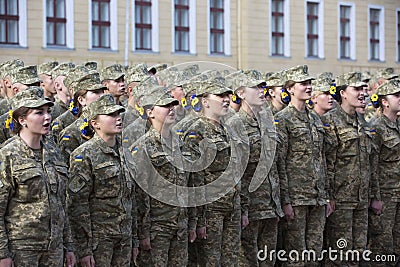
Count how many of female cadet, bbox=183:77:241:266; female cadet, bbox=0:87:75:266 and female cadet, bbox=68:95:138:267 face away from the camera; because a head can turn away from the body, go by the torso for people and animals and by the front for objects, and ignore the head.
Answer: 0

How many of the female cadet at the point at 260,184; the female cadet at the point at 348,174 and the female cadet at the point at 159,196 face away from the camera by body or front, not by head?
0

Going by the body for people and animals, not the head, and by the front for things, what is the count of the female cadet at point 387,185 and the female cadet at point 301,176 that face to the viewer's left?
0

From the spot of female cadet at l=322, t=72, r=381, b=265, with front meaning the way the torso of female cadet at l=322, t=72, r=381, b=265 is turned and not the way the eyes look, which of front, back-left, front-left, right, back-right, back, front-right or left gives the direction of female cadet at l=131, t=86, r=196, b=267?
right

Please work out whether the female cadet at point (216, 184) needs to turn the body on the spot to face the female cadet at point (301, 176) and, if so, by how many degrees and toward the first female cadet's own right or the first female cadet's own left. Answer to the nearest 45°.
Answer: approximately 90° to the first female cadet's own left

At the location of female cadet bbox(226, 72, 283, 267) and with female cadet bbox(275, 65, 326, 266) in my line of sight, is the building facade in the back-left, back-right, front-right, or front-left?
front-left

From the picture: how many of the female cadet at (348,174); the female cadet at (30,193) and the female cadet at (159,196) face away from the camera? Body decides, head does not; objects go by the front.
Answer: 0

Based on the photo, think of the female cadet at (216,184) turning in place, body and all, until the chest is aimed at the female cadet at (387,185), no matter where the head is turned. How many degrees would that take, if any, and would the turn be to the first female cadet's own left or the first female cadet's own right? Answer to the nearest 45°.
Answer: approximately 90° to the first female cadet's own left

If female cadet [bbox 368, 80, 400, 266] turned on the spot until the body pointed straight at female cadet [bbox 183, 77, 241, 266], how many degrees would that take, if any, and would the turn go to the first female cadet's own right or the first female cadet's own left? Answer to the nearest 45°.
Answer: approximately 90° to the first female cadet's own right

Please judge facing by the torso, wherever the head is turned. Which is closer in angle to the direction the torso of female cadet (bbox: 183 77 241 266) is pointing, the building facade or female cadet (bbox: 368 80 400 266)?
the female cadet

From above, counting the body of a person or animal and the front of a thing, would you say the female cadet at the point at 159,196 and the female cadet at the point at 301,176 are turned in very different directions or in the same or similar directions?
same or similar directions

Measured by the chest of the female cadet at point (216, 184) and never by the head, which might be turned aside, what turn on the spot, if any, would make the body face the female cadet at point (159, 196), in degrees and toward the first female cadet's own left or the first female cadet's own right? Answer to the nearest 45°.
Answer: approximately 90° to the first female cadet's own right
